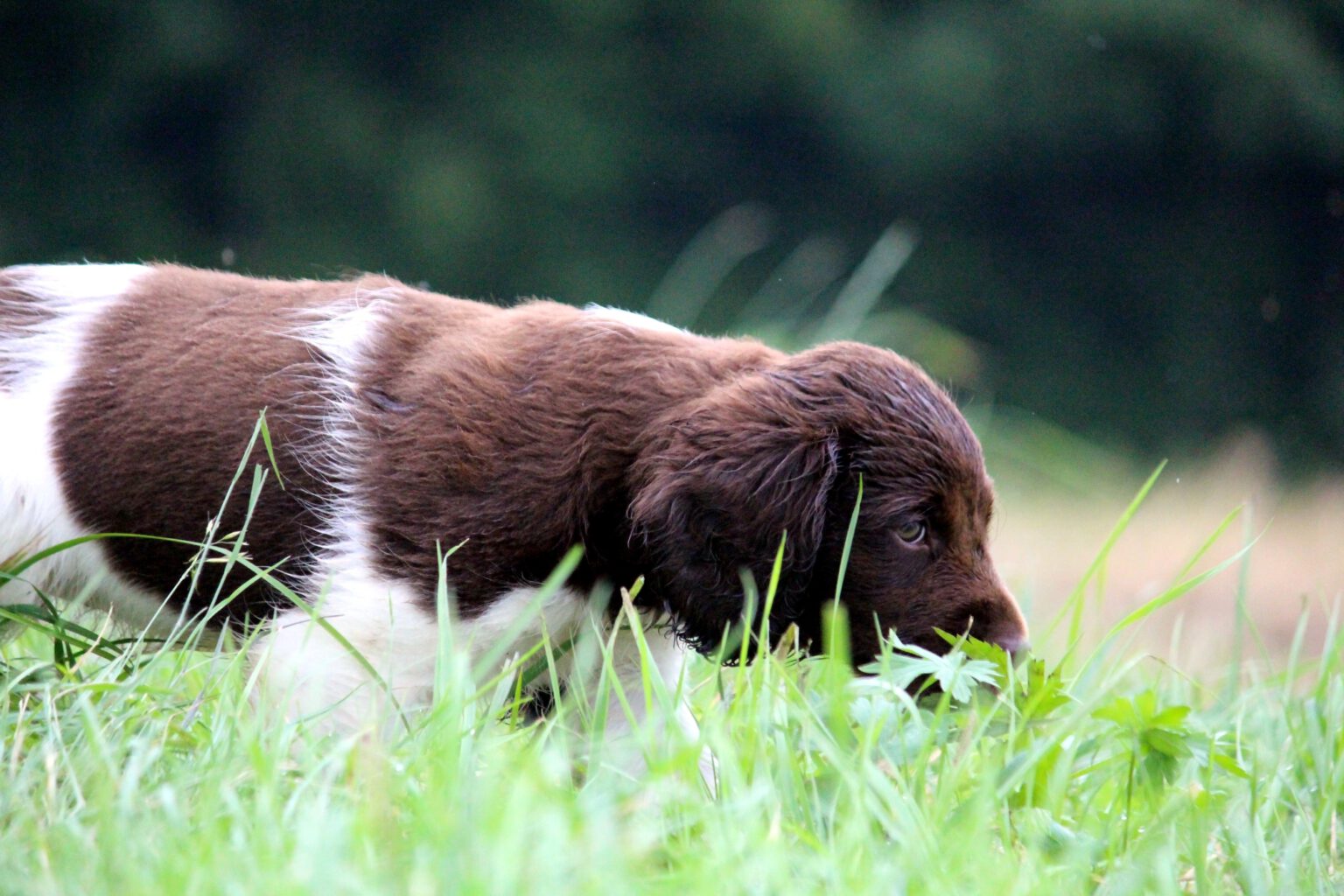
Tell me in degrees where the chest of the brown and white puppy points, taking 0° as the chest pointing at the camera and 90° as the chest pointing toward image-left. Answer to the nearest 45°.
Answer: approximately 270°
